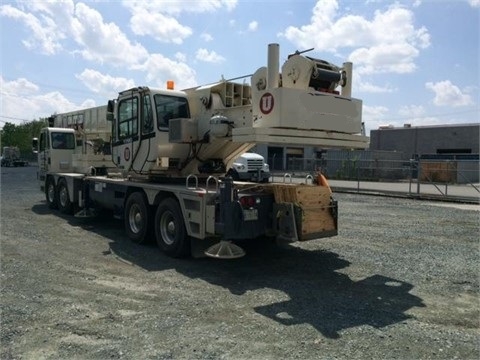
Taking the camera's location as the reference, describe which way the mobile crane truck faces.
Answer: facing away from the viewer and to the left of the viewer
